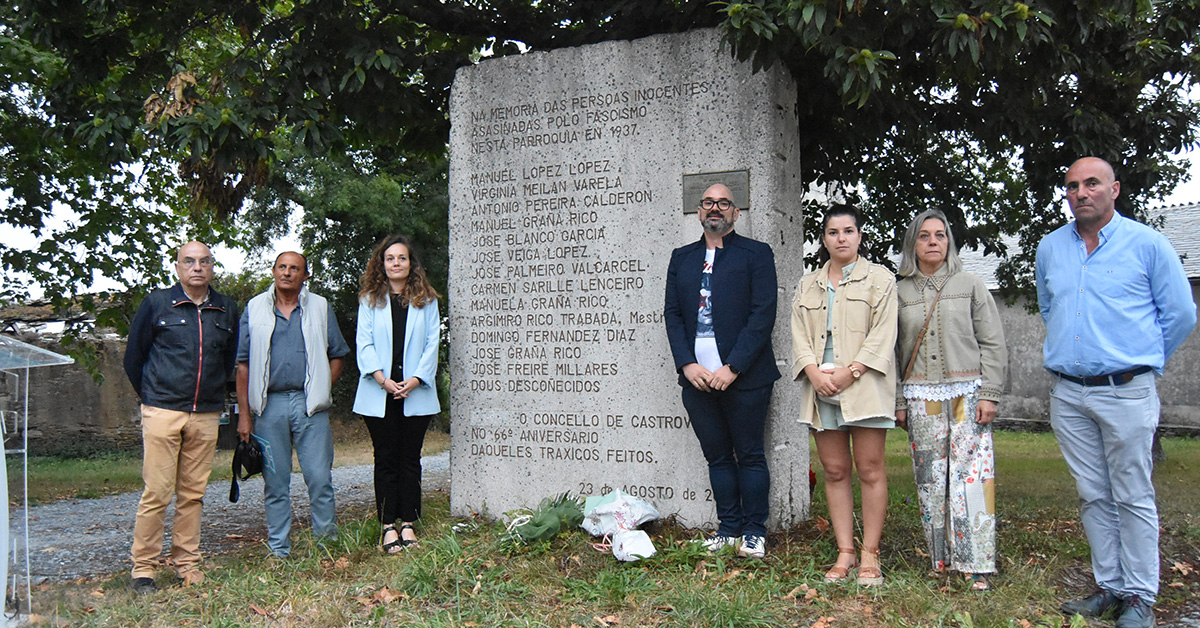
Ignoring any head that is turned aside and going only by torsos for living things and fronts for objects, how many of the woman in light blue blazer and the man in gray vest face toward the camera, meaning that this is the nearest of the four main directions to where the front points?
2

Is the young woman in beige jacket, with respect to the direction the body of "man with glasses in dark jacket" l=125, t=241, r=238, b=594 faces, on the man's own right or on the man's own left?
on the man's own left

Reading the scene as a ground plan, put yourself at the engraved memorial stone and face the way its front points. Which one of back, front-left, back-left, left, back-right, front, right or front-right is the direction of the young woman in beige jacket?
left

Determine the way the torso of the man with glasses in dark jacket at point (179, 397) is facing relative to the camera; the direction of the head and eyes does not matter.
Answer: toward the camera

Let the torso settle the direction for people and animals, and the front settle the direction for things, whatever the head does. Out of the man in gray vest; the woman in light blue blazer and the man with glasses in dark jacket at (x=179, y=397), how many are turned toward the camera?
3

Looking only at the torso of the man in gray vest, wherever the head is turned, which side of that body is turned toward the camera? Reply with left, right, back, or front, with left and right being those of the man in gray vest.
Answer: front

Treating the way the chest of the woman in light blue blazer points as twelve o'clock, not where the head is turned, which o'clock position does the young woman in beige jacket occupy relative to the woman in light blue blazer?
The young woman in beige jacket is roughly at 10 o'clock from the woman in light blue blazer.

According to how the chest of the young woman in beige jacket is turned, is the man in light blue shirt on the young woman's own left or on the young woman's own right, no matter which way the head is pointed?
on the young woman's own left
